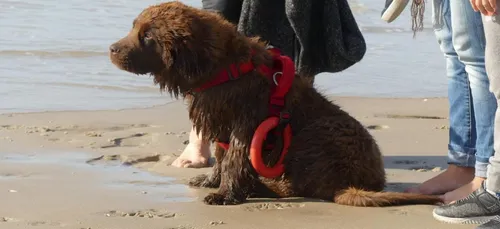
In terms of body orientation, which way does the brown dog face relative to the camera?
to the viewer's left

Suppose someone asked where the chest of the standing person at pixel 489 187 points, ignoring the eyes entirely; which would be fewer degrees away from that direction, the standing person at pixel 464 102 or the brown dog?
the brown dog

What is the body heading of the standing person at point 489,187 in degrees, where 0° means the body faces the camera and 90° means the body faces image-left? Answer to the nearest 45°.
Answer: approximately 90°

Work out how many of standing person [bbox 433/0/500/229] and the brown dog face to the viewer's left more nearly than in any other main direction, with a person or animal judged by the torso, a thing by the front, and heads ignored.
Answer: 2

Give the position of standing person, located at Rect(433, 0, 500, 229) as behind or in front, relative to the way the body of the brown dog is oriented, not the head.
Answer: behind

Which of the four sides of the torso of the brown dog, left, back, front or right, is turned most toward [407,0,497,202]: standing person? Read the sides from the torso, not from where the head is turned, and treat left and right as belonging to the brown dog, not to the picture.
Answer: back

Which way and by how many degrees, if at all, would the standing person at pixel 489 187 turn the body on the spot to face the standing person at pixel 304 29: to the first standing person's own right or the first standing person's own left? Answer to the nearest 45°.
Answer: approximately 45° to the first standing person's own right
